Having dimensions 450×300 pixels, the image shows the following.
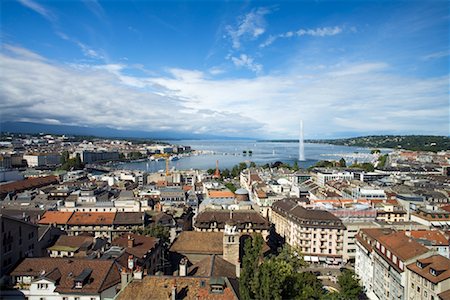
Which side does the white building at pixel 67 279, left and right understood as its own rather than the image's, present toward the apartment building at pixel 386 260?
left

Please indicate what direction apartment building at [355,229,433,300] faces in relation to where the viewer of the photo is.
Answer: facing the viewer and to the left of the viewer

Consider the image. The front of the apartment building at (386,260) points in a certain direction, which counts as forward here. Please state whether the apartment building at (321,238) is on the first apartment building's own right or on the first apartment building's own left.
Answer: on the first apartment building's own right

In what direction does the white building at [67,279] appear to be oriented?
toward the camera

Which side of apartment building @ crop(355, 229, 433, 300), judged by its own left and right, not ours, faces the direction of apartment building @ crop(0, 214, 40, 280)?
front

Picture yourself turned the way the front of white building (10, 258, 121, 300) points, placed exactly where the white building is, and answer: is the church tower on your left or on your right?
on your left

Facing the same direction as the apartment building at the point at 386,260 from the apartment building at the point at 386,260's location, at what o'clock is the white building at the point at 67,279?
The white building is roughly at 12 o'clock from the apartment building.

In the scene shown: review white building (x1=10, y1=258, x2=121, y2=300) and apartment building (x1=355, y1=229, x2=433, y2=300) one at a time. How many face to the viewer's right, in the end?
0

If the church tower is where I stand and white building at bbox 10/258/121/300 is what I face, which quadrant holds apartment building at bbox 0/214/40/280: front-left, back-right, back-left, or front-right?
front-right

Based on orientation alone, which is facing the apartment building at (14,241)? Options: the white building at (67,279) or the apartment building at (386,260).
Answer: the apartment building at (386,260)
